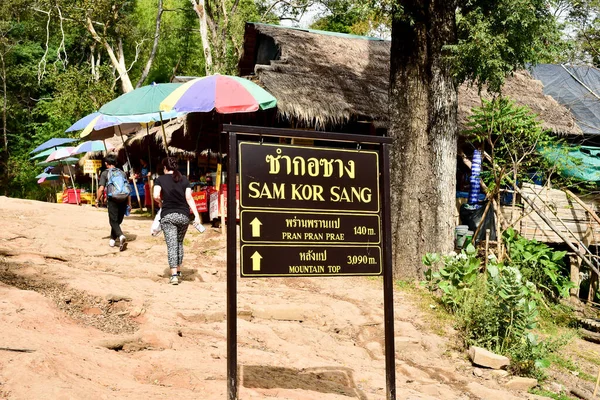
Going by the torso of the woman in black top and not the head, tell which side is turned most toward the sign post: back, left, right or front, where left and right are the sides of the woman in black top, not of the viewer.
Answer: back

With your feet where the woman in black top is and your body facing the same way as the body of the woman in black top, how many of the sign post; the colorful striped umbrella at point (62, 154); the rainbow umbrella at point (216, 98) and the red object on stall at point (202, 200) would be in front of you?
3

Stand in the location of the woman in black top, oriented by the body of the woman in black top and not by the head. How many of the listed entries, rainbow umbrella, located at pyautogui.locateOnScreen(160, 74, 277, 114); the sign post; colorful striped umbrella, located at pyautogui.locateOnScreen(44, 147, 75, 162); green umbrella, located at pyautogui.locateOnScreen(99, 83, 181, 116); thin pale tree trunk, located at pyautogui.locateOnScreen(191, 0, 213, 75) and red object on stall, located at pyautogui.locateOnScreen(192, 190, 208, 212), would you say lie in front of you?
5

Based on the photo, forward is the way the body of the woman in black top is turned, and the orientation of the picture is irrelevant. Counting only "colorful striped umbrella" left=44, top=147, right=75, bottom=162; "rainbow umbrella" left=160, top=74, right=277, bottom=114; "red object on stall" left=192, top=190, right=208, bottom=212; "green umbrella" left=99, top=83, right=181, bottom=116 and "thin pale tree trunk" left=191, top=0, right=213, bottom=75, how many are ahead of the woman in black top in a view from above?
5

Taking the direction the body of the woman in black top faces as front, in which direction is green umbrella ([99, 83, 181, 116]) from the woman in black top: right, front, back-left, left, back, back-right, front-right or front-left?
front

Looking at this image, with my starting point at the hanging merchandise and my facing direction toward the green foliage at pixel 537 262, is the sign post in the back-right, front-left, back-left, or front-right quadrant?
front-right

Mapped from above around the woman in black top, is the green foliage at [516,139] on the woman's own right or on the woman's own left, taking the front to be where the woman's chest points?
on the woman's own right

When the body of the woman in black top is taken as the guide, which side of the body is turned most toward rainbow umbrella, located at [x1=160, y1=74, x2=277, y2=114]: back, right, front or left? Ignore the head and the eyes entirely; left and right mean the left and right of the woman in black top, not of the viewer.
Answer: front

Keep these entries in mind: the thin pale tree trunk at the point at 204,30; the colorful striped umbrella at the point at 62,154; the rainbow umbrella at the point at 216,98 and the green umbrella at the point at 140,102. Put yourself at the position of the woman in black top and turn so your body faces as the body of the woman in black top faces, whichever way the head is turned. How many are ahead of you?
4

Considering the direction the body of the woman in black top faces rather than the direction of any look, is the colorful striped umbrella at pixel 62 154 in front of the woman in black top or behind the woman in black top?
in front

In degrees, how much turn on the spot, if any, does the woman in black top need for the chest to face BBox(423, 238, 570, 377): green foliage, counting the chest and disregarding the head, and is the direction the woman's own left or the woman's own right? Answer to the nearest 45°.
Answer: approximately 135° to the woman's own right

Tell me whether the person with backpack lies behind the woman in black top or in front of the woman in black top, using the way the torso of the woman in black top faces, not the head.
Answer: in front

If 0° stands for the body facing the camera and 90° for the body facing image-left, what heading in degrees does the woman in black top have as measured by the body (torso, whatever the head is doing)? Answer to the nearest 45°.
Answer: approximately 180°
